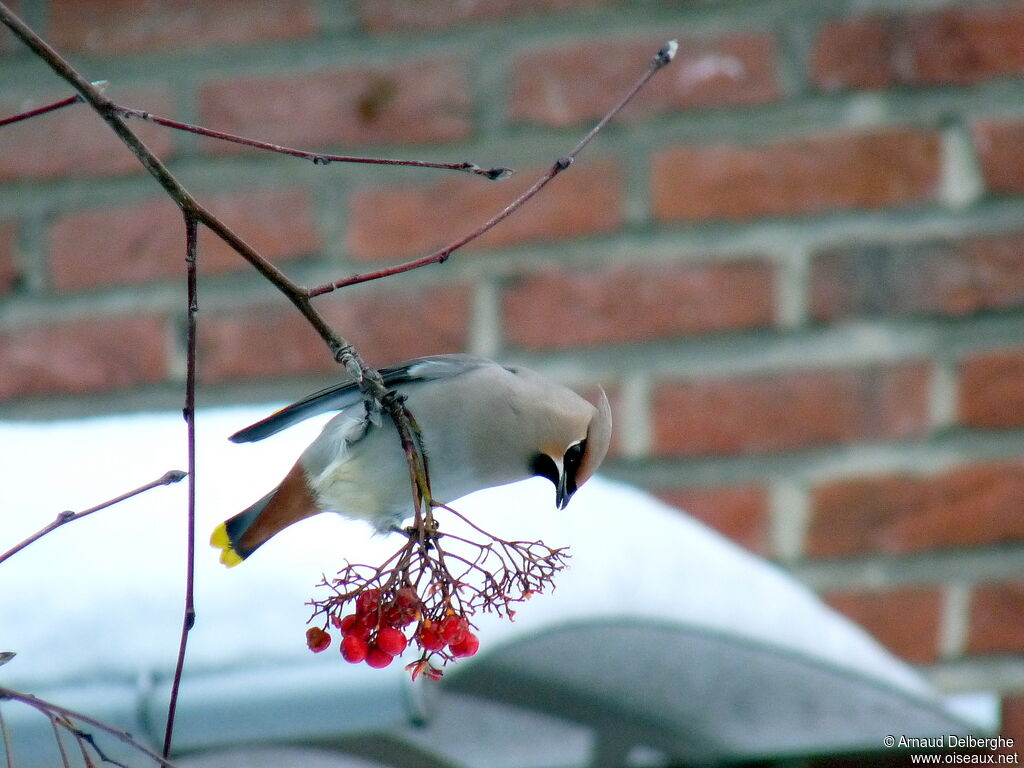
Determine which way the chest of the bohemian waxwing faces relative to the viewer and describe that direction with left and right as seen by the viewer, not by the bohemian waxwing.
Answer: facing to the right of the viewer
